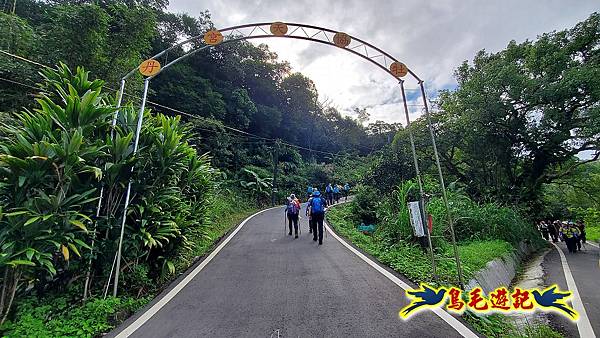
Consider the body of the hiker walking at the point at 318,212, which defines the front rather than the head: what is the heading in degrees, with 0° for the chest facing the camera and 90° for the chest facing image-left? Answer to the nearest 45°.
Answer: approximately 180°

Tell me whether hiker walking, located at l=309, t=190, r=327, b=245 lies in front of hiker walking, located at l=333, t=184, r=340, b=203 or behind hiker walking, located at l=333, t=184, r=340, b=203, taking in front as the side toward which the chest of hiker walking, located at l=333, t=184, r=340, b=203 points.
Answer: behind

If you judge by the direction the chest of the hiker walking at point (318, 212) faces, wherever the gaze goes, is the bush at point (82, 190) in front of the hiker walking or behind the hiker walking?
behind

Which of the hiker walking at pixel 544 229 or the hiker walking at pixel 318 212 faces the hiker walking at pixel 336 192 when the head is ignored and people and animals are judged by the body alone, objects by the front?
the hiker walking at pixel 318 212

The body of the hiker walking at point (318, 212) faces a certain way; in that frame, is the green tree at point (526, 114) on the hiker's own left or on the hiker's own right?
on the hiker's own right

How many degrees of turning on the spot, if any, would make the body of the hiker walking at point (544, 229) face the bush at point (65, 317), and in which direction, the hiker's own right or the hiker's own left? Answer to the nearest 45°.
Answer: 0° — they already face it

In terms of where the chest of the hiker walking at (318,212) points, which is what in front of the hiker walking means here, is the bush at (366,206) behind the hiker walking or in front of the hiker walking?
in front

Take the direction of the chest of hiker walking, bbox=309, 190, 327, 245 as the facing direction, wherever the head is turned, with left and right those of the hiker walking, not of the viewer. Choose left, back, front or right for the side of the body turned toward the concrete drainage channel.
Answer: right

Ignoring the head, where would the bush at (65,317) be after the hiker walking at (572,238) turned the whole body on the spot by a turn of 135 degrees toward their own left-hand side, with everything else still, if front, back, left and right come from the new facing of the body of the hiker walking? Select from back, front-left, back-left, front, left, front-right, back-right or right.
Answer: front-left

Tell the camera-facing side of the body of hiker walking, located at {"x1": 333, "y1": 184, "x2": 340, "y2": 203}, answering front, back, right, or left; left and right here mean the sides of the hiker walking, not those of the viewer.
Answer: back
